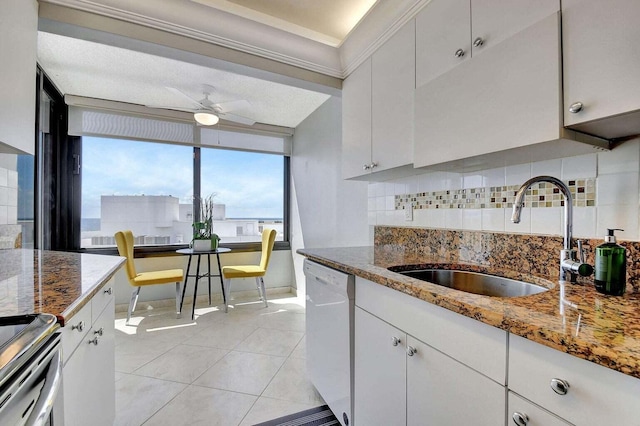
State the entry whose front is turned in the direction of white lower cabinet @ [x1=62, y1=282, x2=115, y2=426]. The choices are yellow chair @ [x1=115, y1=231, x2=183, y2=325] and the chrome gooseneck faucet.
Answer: the chrome gooseneck faucet

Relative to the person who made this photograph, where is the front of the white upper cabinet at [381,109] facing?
facing the viewer and to the left of the viewer

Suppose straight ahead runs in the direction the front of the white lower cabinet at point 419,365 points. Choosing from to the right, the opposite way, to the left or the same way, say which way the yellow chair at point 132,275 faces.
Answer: the opposite way

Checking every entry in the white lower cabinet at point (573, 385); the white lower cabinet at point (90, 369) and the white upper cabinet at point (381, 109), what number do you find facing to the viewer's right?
1

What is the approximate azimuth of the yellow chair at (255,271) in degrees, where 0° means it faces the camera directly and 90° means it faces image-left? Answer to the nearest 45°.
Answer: approximately 90°

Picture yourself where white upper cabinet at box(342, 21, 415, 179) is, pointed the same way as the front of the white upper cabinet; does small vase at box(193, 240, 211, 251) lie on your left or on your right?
on your right

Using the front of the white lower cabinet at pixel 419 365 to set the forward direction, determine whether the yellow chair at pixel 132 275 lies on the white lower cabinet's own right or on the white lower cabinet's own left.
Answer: on the white lower cabinet's own right

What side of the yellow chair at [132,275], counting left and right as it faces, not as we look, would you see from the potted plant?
front

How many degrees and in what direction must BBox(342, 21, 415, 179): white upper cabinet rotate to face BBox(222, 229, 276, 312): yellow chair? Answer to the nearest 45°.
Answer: approximately 90° to its right

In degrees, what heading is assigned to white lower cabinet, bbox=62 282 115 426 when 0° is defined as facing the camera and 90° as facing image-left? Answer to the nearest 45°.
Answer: approximately 270°

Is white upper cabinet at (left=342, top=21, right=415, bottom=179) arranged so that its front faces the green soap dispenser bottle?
no

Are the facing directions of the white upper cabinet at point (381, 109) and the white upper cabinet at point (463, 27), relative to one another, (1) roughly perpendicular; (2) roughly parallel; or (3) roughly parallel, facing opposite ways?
roughly parallel

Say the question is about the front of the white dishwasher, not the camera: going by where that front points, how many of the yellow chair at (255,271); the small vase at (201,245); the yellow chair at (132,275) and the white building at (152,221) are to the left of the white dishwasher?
0

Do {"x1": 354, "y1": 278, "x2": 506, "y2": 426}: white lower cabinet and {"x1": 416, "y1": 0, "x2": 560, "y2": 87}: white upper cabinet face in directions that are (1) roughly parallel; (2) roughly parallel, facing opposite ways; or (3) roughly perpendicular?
roughly parallel

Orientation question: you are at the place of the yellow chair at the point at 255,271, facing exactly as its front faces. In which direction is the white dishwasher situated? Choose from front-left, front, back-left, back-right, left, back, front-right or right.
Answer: left
